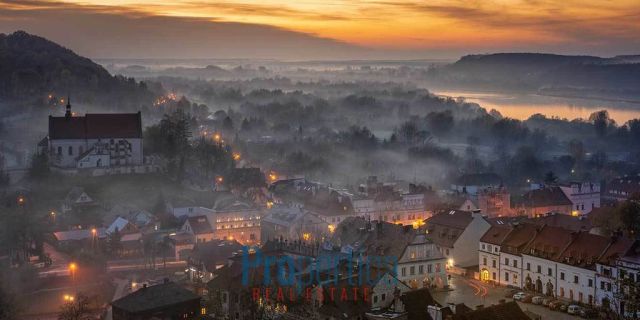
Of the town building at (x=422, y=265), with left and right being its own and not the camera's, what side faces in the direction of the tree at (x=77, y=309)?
right

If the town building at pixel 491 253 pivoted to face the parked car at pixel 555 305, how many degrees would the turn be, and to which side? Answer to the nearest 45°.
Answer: approximately 90° to its left

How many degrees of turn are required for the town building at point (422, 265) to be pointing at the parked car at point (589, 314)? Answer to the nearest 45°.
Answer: approximately 45° to its left

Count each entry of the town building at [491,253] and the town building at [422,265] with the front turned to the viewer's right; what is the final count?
0

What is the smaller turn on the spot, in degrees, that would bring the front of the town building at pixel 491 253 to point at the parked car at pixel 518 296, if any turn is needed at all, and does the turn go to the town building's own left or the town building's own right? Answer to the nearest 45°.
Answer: approximately 45° to the town building's own left

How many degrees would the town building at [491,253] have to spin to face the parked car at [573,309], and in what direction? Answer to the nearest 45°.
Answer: approximately 90° to its left

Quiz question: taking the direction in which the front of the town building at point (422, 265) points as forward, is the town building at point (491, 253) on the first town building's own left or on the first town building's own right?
on the first town building's own left

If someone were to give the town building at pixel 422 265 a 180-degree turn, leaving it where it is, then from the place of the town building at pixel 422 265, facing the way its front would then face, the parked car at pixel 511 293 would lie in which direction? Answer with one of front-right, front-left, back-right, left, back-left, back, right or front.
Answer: right

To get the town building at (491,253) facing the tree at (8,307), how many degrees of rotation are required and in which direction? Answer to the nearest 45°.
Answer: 0° — it already faces it

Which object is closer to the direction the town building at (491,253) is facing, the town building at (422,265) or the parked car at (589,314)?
the town building

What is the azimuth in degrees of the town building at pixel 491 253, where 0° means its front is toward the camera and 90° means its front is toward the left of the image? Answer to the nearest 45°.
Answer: approximately 45°

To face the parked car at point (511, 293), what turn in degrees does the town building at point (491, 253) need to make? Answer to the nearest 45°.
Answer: approximately 45° to its left

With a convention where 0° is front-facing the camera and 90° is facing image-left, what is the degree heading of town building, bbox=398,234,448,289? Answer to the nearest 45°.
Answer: approximately 0°
